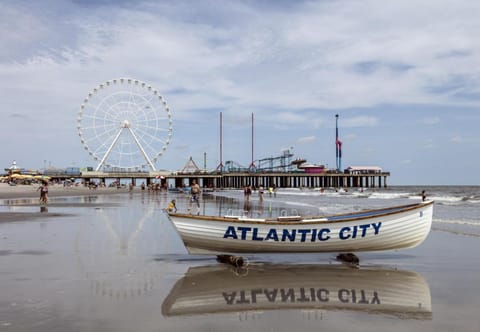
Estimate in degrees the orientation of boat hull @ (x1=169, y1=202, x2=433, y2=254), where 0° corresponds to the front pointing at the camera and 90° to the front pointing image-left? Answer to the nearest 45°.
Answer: approximately 270°
